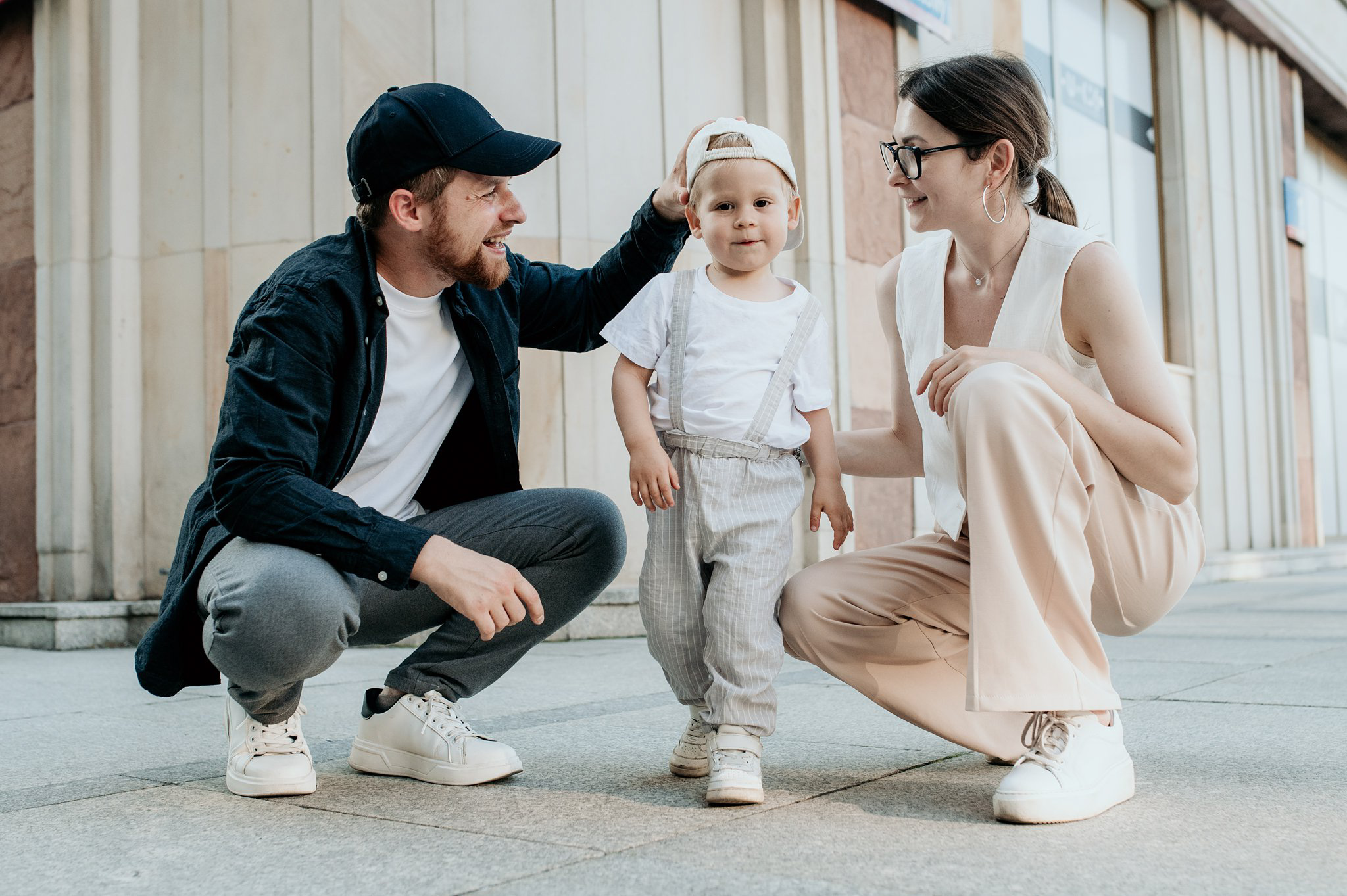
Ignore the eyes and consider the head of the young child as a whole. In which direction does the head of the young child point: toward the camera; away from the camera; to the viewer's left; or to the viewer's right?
toward the camera

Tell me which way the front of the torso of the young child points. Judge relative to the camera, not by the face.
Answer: toward the camera

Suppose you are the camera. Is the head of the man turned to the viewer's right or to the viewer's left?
to the viewer's right

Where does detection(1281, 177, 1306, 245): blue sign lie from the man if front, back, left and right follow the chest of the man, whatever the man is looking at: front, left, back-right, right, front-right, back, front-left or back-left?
left

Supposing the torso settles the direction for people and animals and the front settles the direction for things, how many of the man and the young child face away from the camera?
0

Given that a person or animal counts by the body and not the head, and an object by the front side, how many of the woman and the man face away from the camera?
0

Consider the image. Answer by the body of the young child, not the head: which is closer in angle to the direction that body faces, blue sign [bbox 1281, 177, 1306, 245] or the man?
the man

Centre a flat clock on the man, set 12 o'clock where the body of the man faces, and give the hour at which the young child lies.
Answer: The young child is roughly at 11 o'clock from the man.

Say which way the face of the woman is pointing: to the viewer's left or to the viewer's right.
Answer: to the viewer's left

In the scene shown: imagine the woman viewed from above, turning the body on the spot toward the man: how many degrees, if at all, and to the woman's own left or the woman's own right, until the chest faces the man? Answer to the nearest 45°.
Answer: approximately 45° to the woman's own right

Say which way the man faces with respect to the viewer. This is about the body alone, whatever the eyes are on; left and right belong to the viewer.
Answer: facing the viewer and to the right of the viewer

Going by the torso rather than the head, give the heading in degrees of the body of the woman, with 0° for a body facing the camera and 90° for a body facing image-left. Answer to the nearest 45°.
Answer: approximately 45°

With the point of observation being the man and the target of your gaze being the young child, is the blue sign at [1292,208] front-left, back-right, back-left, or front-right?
front-left

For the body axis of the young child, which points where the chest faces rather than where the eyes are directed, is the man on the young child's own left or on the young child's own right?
on the young child's own right

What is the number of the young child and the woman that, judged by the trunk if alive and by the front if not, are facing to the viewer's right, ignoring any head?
0
